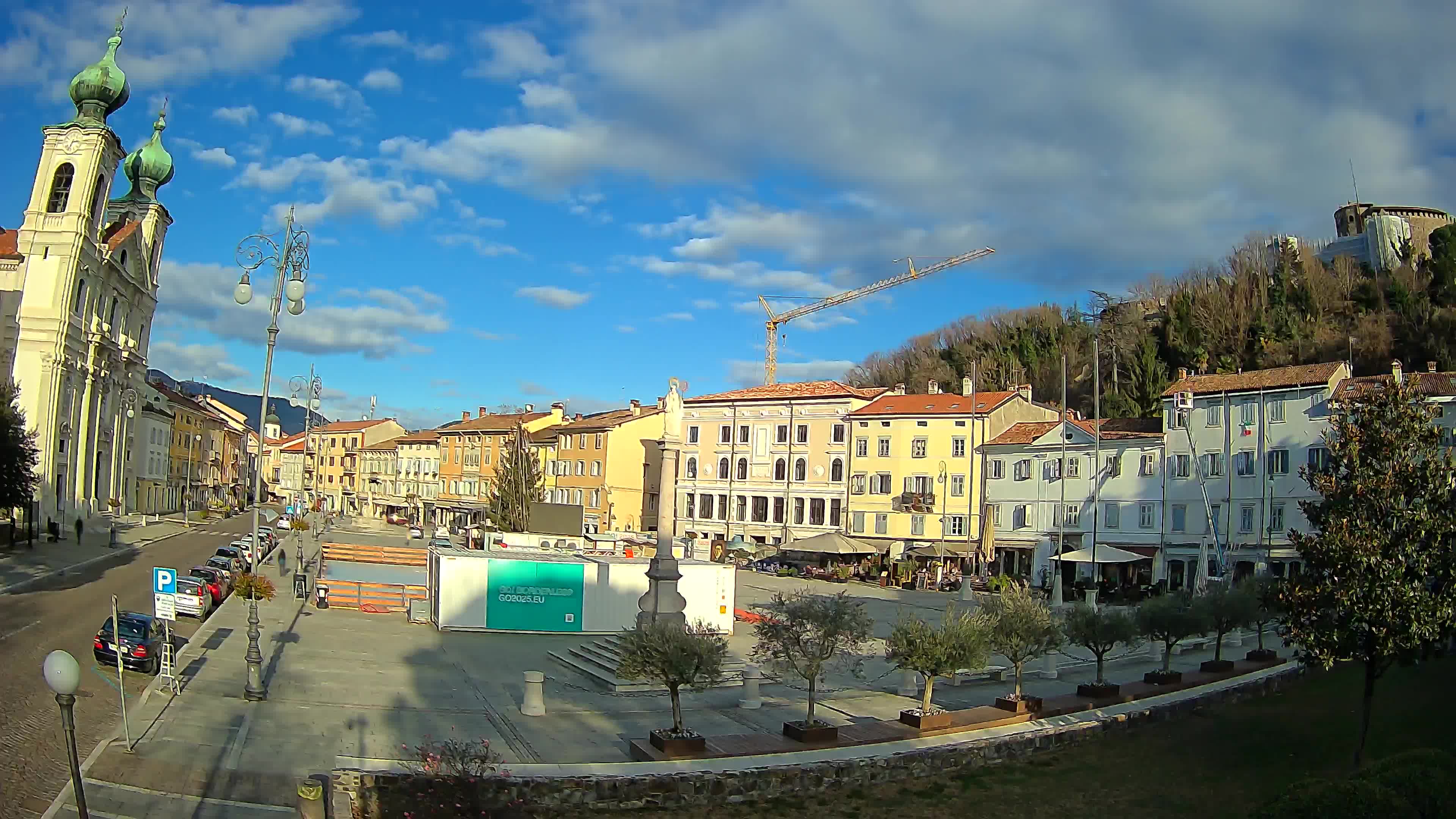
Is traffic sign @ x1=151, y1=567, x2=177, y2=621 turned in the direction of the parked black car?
no

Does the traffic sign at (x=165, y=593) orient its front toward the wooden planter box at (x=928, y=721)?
no

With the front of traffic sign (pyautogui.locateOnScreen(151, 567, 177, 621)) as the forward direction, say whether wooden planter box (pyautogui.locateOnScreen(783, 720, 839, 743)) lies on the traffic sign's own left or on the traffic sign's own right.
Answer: on the traffic sign's own left

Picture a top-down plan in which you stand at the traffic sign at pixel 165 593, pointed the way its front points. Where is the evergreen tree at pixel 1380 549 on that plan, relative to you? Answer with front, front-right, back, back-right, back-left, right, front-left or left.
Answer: front-left

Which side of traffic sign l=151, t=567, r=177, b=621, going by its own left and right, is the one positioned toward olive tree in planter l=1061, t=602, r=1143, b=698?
left

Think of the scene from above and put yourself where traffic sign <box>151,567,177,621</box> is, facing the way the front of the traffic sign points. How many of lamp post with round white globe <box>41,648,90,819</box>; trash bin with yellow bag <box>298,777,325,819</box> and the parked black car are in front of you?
2

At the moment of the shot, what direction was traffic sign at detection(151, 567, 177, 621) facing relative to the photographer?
facing the viewer

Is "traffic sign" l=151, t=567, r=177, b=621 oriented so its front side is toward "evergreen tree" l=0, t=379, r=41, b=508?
no

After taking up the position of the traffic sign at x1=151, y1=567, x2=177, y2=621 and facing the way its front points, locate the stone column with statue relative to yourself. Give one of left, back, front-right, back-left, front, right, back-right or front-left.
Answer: left

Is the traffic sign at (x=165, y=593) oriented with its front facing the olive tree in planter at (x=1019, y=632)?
no

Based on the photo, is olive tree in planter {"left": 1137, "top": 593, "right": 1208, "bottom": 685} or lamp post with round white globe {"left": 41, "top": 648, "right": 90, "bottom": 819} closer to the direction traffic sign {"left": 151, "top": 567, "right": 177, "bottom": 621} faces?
the lamp post with round white globe

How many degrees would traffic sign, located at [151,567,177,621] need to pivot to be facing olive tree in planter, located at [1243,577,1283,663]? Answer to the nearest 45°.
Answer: approximately 90° to its left

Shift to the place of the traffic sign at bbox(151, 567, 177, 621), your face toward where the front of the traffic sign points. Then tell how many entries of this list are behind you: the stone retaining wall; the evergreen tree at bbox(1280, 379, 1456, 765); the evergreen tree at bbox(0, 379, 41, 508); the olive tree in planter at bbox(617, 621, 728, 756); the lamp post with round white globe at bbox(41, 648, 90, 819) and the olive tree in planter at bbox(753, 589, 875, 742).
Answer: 1

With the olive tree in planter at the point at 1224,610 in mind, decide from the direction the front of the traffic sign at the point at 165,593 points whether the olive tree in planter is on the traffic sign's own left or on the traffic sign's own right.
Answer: on the traffic sign's own left

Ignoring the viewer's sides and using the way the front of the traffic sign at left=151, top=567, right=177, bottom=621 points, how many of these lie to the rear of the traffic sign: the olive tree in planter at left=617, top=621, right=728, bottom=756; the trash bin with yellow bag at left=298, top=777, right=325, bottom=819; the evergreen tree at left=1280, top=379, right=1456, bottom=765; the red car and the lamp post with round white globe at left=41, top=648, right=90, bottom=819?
1
